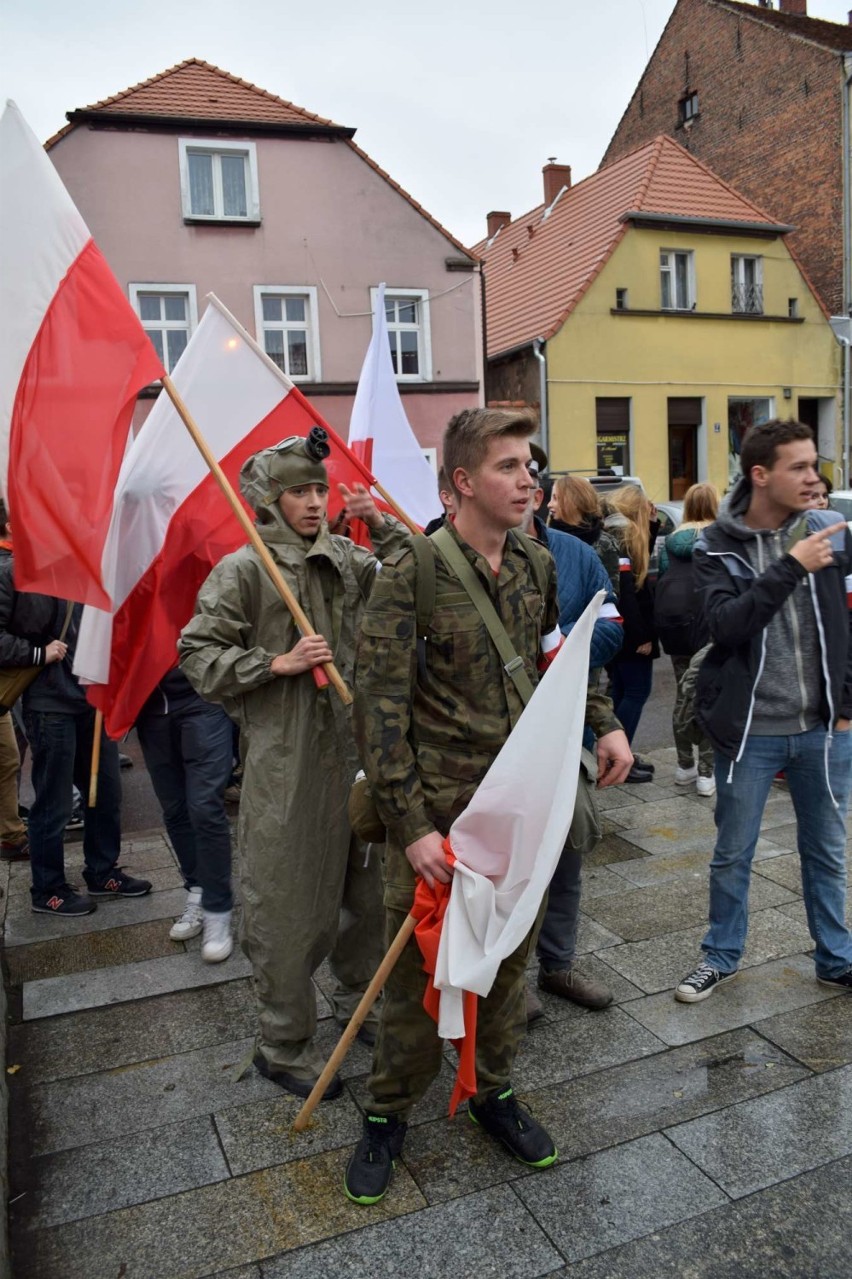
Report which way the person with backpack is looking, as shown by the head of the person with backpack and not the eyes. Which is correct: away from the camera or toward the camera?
away from the camera

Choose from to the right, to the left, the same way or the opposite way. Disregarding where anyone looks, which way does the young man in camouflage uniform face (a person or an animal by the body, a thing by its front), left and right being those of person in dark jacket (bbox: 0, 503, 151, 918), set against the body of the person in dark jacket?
to the right

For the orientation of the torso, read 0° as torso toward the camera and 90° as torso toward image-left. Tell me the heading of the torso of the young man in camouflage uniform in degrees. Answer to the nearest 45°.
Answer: approximately 315°

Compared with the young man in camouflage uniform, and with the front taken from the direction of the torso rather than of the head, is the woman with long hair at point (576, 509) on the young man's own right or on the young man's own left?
on the young man's own left

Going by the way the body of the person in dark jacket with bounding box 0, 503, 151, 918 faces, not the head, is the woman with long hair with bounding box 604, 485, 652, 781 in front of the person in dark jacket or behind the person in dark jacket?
in front

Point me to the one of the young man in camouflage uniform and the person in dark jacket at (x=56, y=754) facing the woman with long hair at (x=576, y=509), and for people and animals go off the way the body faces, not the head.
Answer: the person in dark jacket

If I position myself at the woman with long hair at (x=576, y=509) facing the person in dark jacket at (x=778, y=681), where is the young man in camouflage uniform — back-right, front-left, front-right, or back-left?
front-right

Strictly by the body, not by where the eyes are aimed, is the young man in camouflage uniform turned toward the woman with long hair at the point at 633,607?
no

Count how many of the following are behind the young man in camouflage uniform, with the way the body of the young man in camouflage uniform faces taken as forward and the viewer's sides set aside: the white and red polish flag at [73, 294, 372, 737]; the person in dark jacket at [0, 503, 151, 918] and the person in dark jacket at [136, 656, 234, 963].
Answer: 3

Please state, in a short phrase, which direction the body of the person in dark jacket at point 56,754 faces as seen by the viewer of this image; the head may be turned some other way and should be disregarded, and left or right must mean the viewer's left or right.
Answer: facing to the right of the viewer

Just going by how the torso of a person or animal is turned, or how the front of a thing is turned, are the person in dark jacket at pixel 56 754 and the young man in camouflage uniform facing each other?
no

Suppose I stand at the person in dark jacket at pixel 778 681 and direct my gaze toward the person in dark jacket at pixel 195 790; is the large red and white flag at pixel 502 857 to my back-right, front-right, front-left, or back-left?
front-left

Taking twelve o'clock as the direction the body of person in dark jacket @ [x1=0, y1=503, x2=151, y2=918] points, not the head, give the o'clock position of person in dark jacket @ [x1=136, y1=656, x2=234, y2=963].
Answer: person in dark jacket @ [x1=136, y1=656, x2=234, y2=963] is roughly at 2 o'clock from person in dark jacket @ [x1=0, y1=503, x2=151, y2=918].

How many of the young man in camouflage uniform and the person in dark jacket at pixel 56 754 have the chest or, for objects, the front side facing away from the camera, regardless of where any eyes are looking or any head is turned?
0
